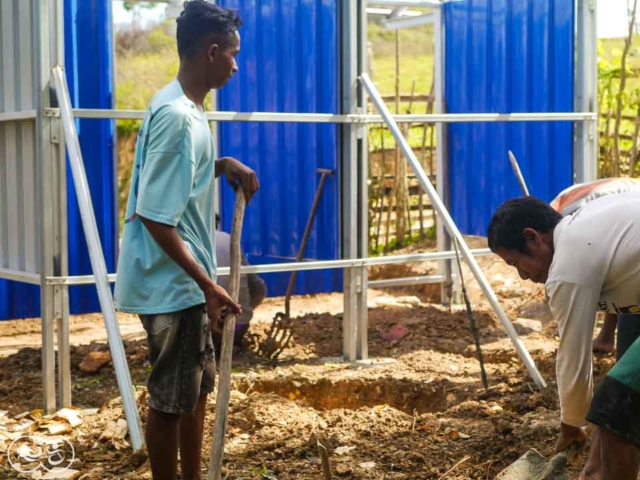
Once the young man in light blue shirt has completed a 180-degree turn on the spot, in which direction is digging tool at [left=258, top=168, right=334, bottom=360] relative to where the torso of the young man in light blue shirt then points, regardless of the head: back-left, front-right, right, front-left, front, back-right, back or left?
right

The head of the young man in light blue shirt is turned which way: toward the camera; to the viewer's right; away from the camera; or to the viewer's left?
to the viewer's right

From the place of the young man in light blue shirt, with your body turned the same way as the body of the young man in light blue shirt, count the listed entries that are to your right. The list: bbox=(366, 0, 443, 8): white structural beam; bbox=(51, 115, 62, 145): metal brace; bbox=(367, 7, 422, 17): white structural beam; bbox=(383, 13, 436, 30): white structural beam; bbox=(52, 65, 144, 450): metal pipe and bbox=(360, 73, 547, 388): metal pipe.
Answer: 0

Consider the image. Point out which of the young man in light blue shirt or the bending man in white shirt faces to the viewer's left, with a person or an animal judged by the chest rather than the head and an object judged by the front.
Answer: the bending man in white shirt

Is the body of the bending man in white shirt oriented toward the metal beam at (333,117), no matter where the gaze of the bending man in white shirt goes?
no

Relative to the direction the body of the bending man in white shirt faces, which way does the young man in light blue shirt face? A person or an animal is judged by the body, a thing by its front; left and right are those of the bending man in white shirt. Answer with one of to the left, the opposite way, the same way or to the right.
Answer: the opposite way

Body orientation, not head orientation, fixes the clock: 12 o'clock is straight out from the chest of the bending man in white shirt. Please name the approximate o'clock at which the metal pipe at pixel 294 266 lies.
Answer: The metal pipe is roughly at 2 o'clock from the bending man in white shirt.

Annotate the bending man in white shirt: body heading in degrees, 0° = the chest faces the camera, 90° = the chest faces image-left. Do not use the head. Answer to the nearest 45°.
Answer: approximately 90°

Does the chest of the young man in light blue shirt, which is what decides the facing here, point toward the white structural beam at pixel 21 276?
no

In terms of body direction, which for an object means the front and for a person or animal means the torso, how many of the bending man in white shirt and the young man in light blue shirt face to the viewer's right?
1

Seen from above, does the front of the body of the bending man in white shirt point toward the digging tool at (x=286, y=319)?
no

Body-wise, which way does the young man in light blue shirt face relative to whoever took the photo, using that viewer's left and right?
facing to the right of the viewer

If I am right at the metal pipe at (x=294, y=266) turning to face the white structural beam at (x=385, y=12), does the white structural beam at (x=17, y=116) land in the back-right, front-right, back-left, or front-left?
back-left

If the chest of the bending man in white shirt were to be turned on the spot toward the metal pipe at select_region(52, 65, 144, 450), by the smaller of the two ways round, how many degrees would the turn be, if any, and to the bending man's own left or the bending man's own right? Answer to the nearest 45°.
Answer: approximately 45° to the bending man's own right

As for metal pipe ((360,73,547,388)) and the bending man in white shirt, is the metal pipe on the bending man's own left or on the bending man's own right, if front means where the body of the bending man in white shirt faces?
on the bending man's own right
